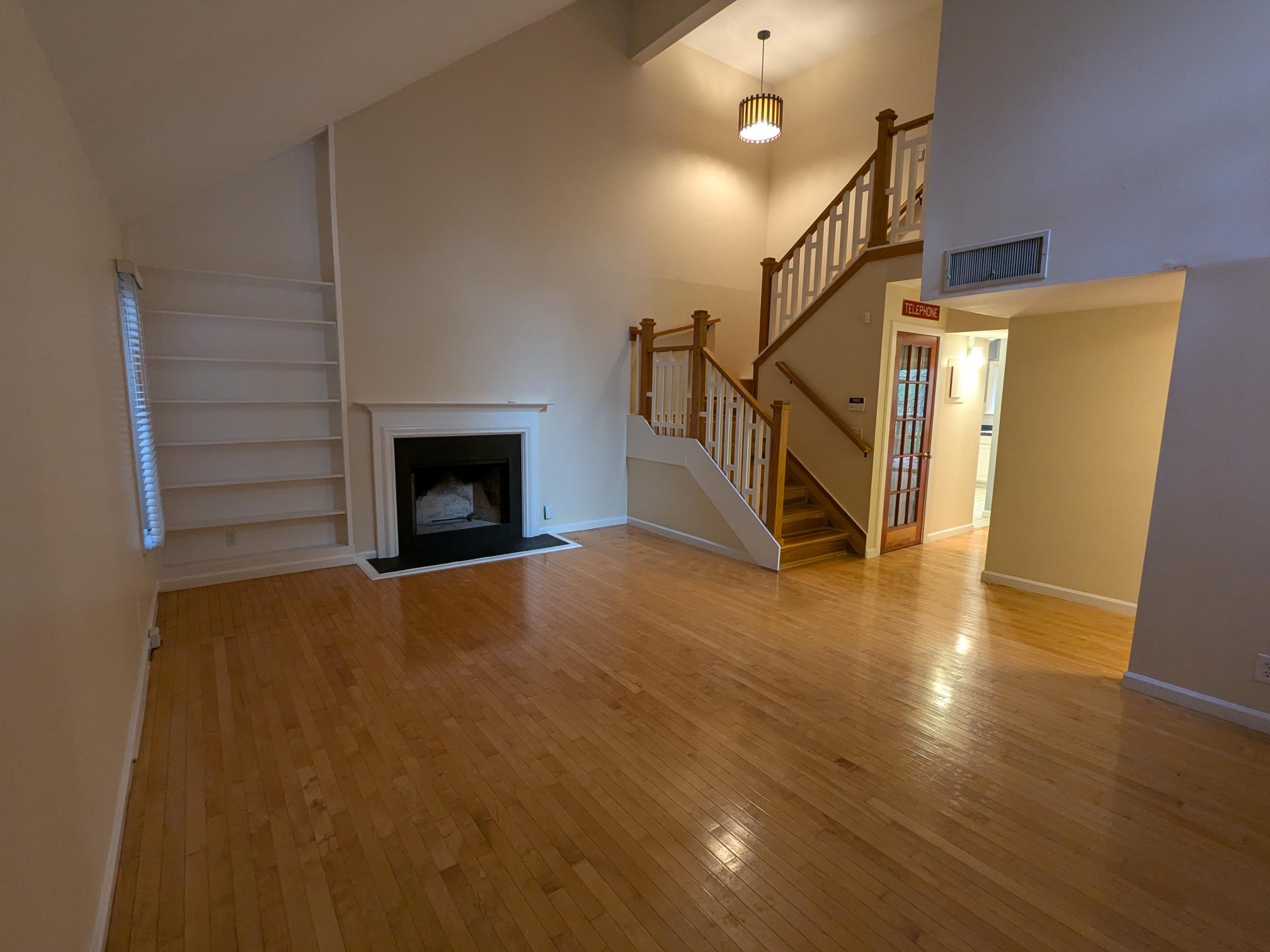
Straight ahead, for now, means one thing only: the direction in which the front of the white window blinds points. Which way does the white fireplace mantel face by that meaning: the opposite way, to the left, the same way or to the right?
to the right

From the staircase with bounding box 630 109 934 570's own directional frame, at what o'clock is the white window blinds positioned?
The white window blinds is roughly at 3 o'clock from the staircase.

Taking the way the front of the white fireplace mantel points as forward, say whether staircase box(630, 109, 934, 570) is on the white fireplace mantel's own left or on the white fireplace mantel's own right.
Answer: on the white fireplace mantel's own left

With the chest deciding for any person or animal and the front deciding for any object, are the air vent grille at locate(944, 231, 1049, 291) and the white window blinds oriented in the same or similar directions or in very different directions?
very different directions

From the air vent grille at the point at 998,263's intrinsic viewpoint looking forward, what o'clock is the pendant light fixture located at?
The pendant light fixture is roughly at 3 o'clock from the air vent grille.

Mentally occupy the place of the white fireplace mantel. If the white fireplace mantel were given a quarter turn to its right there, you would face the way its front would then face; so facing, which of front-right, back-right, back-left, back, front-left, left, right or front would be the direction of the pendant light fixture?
back

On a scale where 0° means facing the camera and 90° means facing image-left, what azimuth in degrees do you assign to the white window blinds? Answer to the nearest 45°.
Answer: approximately 270°

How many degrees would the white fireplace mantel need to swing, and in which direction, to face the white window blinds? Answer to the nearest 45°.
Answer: approximately 45° to its right

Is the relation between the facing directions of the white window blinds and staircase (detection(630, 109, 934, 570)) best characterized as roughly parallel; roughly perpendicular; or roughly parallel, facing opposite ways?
roughly perpendicular

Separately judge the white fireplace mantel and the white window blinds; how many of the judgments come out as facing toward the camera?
1

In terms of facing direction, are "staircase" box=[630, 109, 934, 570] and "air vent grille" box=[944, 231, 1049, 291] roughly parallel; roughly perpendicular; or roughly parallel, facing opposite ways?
roughly perpendicular
